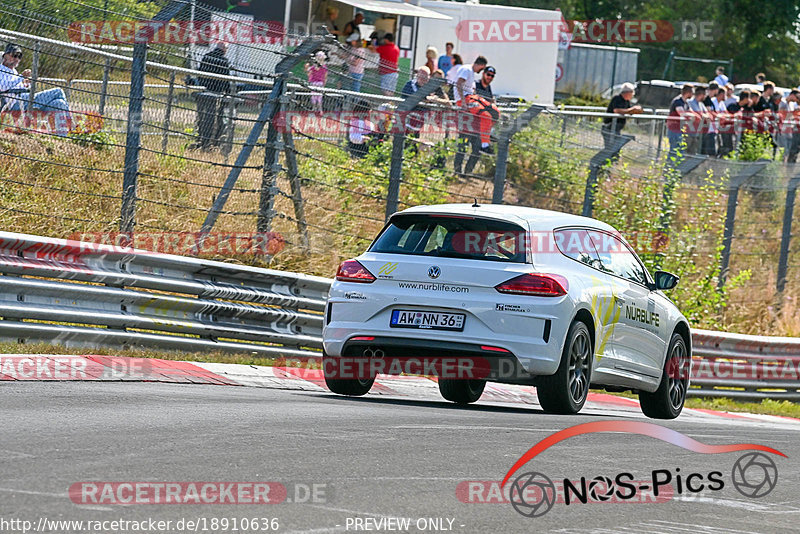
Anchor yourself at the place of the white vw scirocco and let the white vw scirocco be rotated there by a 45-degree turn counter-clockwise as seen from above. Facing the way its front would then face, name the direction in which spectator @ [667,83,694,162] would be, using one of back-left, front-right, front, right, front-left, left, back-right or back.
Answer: front

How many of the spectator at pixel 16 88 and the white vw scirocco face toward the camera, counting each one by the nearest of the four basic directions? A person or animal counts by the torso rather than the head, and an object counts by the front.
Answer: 0

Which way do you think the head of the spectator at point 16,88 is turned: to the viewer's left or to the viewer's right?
to the viewer's right

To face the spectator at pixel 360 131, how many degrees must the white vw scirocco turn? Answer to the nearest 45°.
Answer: approximately 45° to its left

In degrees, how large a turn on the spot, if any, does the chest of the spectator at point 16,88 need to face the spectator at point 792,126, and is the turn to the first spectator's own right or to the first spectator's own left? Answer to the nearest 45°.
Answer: approximately 45° to the first spectator's own left

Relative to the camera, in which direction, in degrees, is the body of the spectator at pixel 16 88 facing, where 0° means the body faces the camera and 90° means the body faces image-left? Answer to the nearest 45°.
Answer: approximately 270°

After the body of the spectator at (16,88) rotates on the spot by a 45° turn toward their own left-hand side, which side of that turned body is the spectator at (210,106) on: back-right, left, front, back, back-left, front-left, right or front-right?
front

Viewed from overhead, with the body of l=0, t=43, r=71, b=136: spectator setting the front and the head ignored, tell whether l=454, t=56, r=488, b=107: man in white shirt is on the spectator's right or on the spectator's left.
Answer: on the spectator's left

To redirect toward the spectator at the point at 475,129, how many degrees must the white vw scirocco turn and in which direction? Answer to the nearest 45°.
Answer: approximately 45° to its left
